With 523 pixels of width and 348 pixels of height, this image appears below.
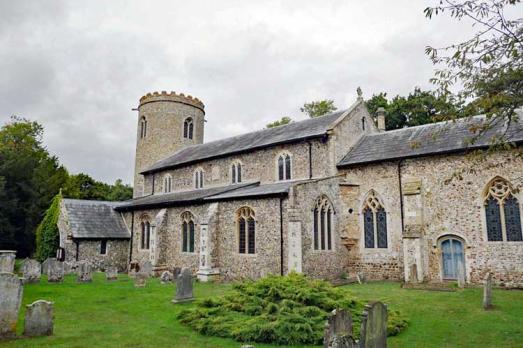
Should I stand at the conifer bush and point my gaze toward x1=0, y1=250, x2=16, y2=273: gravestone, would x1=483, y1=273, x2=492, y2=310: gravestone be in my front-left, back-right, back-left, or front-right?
back-right

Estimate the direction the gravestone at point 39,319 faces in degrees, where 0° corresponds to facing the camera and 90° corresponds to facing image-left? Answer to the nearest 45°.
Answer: approximately 0°

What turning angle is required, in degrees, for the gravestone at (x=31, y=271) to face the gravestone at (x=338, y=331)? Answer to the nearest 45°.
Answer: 0° — it already faces it

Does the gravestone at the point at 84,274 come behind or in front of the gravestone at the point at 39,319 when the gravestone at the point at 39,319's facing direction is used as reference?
behind

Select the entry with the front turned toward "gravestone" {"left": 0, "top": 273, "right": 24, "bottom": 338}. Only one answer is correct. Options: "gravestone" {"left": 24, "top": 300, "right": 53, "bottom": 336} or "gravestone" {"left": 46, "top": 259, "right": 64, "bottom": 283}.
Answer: "gravestone" {"left": 46, "top": 259, "right": 64, "bottom": 283}

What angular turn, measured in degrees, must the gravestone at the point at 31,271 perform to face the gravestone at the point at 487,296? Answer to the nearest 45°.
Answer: approximately 45° to its left

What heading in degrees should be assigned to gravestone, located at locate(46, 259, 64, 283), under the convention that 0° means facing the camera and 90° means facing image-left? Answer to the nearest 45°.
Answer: approximately 0°
